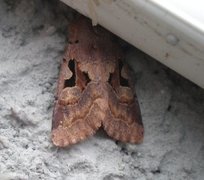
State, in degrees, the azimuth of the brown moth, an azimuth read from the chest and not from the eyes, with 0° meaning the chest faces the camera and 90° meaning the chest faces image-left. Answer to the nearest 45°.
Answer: approximately 180°
